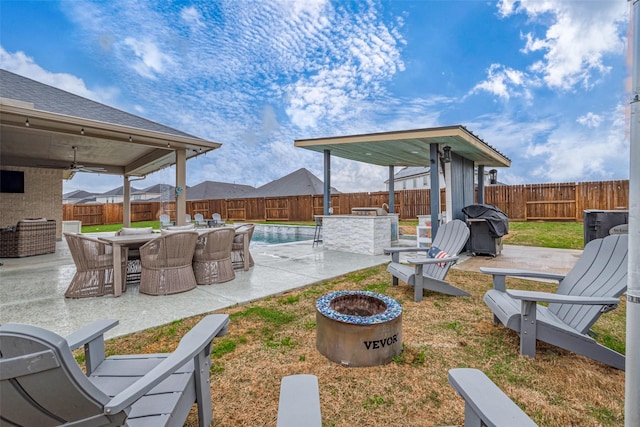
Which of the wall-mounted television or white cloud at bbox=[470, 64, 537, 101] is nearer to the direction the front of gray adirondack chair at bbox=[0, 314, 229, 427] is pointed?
the white cloud

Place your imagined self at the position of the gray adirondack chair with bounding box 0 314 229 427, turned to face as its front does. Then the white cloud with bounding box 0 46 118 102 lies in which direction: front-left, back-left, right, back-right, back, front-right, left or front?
front-left

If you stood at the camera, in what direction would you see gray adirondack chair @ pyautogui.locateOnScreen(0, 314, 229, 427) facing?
facing away from the viewer and to the right of the viewer

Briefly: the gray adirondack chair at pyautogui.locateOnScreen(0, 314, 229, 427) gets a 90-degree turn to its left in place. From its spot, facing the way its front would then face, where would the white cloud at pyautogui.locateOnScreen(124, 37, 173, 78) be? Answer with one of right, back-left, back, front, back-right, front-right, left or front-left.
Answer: front-right

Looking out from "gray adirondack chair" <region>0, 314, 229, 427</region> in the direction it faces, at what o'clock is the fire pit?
The fire pit is roughly at 1 o'clock from the gray adirondack chair.

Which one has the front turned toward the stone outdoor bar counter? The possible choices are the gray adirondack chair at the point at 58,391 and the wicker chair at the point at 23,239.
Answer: the gray adirondack chair

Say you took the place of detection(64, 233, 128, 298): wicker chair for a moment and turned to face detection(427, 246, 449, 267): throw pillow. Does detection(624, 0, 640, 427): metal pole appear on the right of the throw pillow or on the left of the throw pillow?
right

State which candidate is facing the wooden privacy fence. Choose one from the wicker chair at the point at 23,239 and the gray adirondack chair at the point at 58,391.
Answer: the gray adirondack chair
